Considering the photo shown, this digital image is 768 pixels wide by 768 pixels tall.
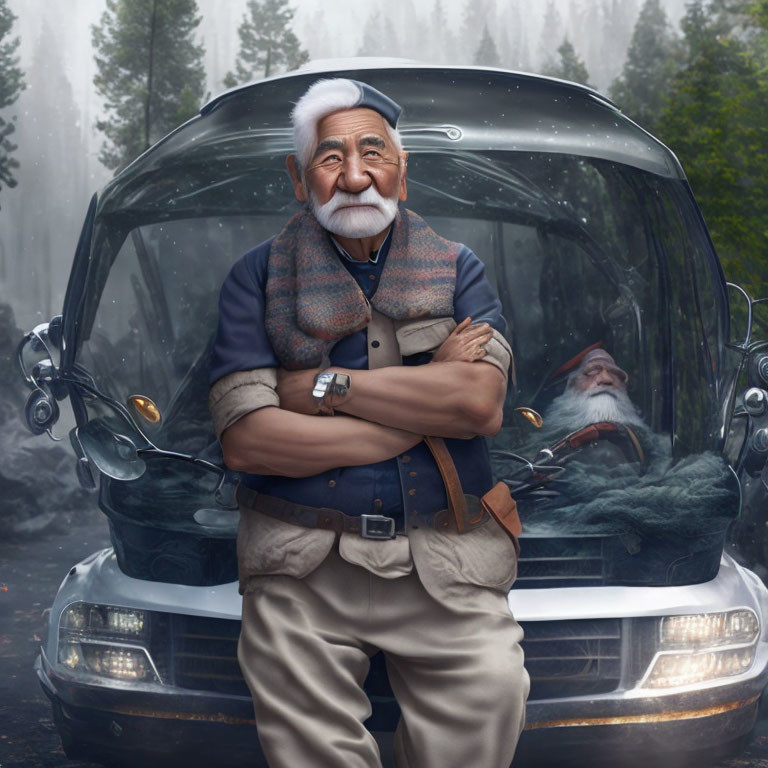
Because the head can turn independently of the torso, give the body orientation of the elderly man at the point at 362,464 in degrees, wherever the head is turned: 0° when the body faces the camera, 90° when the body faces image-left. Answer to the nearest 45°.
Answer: approximately 0°

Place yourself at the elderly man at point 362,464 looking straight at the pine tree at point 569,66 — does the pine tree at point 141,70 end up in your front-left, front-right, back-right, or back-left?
front-left

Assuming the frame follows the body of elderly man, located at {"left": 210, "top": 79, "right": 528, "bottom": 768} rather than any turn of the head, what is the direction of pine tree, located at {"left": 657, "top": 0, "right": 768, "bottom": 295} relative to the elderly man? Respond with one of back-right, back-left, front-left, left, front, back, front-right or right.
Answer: back-left

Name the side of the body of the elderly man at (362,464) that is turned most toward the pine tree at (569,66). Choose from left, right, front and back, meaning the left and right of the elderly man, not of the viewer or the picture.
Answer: back

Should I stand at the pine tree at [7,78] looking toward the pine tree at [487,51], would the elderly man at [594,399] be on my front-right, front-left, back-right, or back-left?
front-right

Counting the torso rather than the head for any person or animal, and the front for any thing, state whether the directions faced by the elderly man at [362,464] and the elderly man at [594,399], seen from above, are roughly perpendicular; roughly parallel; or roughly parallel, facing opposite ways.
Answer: roughly parallel

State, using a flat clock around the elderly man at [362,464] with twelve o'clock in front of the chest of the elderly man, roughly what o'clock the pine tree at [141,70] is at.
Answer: The pine tree is roughly at 5 o'clock from the elderly man.

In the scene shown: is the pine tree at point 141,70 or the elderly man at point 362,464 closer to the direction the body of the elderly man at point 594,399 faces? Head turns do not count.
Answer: the elderly man

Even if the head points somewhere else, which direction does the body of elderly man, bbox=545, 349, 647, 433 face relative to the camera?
toward the camera

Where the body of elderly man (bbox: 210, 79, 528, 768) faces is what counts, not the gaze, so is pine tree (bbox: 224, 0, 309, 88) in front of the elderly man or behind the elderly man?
behind

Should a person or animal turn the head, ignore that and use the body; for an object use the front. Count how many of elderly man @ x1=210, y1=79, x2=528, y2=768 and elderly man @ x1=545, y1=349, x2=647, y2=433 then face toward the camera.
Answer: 2

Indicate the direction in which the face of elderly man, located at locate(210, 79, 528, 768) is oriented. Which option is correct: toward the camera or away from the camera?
toward the camera
